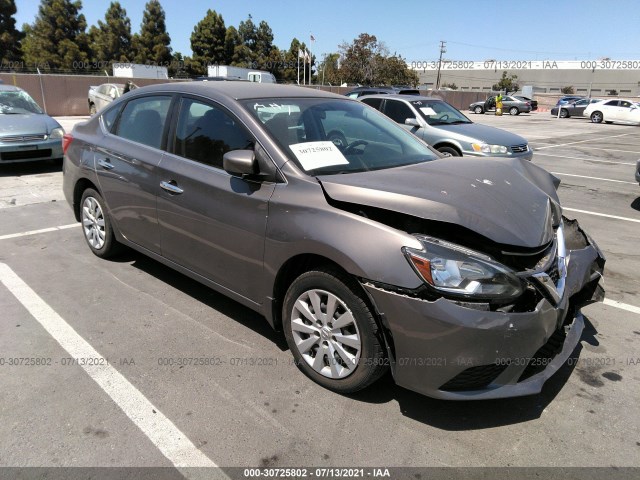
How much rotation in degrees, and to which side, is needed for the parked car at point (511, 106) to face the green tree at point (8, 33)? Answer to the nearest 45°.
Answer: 0° — it already faces it

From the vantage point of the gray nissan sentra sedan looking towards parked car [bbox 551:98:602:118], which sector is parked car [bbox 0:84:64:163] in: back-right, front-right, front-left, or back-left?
front-left

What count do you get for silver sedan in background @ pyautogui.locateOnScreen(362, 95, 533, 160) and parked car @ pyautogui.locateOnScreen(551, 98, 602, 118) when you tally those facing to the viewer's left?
1

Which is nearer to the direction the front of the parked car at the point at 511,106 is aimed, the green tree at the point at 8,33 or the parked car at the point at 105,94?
the green tree

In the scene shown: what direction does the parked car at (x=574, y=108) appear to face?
to the viewer's left

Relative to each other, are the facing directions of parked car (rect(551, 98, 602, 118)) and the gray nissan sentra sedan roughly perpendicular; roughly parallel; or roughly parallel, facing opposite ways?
roughly parallel, facing opposite ways

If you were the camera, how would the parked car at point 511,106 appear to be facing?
facing to the left of the viewer

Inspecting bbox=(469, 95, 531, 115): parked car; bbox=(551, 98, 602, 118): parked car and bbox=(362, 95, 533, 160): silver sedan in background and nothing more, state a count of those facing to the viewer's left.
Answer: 2

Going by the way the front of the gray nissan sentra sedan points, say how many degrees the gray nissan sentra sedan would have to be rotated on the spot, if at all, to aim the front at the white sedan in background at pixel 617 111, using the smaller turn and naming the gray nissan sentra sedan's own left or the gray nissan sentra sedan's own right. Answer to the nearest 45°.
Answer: approximately 90° to the gray nissan sentra sedan's own left

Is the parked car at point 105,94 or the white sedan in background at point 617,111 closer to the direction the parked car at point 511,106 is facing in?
the parked car

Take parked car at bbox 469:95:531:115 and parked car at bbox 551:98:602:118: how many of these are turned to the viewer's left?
2

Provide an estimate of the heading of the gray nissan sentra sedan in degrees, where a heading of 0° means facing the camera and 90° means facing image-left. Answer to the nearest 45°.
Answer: approximately 315°

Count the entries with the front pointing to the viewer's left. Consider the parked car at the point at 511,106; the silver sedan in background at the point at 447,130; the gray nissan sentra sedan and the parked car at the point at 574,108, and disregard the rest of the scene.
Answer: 2

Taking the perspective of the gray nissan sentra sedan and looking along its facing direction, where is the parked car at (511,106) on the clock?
The parked car is roughly at 8 o'clock from the gray nissan sentra sedan.

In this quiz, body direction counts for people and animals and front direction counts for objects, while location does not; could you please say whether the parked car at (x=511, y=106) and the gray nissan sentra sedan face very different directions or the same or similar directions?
very different directions

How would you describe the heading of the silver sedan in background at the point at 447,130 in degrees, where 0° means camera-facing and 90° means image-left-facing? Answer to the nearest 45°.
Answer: approximately 315°

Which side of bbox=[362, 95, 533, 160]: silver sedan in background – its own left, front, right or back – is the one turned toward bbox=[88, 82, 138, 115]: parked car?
back

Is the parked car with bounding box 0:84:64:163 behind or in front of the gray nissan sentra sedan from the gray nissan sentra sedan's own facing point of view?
behind

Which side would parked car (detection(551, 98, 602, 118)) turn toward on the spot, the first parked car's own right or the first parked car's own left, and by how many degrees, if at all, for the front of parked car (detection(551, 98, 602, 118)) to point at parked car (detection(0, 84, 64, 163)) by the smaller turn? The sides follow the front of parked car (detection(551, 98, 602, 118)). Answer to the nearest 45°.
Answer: approximately 90° to the first parked car's own left

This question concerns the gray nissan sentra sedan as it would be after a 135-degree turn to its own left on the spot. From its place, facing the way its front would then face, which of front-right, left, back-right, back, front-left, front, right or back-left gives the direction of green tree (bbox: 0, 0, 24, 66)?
front-left

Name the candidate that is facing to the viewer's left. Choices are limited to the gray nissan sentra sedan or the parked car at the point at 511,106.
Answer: the parked car
